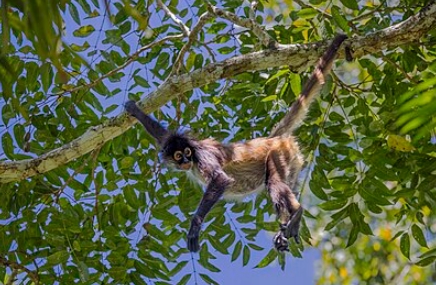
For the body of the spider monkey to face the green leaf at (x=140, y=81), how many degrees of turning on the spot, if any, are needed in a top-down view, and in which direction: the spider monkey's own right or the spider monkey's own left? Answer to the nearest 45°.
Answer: approximately 45° to the spider monkey's own right

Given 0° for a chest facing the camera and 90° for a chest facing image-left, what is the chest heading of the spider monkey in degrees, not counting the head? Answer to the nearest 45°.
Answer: approximately 90°
